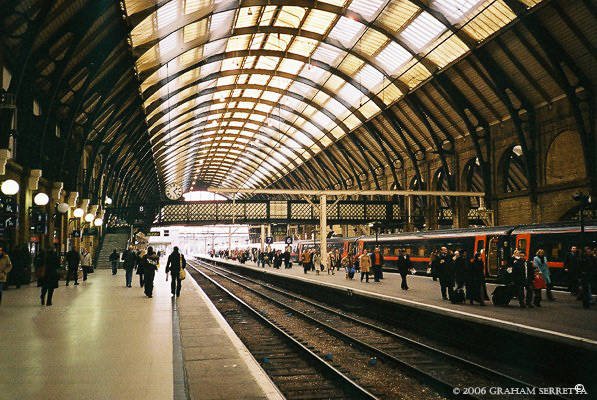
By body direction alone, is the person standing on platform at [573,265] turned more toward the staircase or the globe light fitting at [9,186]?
the globe light fitting

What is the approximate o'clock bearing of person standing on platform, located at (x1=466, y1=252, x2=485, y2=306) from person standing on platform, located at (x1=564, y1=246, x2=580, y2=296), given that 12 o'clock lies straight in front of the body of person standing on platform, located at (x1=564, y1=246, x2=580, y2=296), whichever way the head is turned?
person standing on platform, located at (x1=466, y1=252, x2=485, y2=306) is roughly at 2 o'clock from person standing on platform, located at (x1=564, y1=246, x2=580, y2=296).

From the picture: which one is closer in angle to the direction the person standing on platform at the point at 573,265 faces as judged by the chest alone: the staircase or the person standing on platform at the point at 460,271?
the person standing on platform

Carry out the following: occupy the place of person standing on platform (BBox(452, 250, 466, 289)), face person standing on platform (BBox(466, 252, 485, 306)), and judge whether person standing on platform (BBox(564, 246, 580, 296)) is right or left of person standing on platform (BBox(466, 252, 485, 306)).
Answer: left

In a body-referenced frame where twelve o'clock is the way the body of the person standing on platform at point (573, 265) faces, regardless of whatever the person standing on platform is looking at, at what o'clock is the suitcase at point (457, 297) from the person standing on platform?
The suitcase is roughly at 2 o'clock from the person standing on platform.

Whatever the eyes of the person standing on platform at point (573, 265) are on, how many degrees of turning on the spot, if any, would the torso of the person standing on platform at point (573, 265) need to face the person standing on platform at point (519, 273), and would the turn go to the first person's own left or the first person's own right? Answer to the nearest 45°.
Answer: approximately 45° to the first person's own right

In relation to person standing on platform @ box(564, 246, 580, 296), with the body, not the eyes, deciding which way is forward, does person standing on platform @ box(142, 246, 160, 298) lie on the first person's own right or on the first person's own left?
on the first person's own right

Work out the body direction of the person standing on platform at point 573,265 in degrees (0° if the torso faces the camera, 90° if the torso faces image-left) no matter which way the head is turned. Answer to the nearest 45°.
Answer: approximately 0°

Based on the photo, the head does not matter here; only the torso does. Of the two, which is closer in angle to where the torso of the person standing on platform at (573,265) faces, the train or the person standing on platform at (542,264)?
the person standing on platform

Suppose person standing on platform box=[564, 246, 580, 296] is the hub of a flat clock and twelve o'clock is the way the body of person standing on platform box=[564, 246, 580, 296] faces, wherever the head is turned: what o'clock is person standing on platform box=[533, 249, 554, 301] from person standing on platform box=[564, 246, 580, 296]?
person standing on platform box=[533, 249, 554, 301] is roughly at 2 o'clock from person standing on platform box=[564, 246, 580, 296].

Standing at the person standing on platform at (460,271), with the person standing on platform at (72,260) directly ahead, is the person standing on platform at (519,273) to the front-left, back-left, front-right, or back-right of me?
back-left
